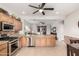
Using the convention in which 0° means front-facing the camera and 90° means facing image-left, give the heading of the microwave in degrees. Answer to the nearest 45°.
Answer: approximately 315°
